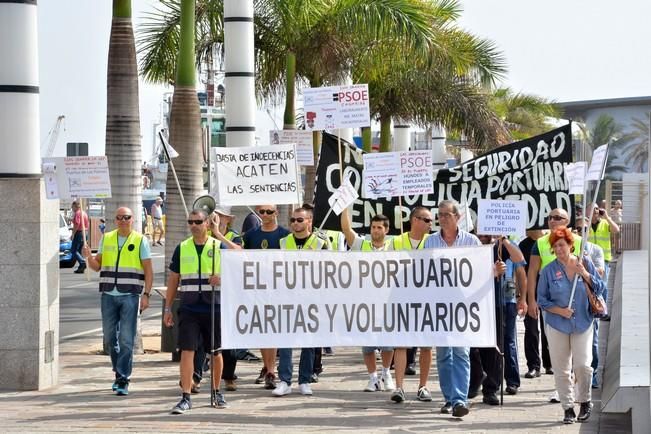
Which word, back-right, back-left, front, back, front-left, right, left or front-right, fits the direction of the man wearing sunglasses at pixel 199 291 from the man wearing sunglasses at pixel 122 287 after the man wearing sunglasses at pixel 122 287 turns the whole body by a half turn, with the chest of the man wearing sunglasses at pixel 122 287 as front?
back-right

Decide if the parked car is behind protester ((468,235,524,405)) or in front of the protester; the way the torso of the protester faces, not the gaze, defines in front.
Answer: behind

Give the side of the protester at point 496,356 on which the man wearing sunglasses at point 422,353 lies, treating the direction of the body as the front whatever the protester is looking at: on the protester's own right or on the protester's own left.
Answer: on the protester's own right

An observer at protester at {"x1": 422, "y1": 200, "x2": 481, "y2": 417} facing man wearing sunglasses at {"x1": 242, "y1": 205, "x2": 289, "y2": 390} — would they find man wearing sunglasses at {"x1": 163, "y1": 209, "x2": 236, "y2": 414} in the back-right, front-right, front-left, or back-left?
front-left

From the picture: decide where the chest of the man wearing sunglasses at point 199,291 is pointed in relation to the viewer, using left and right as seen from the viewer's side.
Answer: facing the viewer

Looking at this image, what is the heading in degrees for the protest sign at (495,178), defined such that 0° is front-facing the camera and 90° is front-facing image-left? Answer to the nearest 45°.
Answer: approximately 0°

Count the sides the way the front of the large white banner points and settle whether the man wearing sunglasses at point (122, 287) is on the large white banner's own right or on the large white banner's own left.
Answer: on the large white banner's own right

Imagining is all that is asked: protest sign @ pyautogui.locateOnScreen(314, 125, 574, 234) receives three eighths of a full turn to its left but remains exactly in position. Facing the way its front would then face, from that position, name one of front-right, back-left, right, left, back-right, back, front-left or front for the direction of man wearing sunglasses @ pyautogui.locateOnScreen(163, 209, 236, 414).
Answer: back

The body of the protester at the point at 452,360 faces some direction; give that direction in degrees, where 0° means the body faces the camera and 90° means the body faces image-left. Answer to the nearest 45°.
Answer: approximately 0°

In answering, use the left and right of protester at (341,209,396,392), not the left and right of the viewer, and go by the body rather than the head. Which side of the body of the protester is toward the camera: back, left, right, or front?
front

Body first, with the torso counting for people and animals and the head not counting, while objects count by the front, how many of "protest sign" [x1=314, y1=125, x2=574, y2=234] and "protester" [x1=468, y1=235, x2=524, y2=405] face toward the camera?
2
